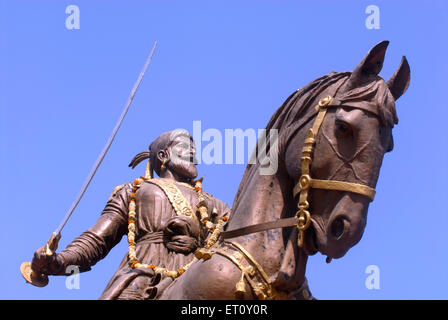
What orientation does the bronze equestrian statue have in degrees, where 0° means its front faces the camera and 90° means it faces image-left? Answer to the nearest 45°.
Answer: approximately 315°
